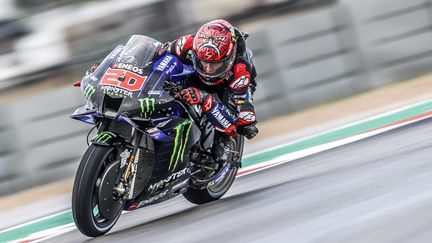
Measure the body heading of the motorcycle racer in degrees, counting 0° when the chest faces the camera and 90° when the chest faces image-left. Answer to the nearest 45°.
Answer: approximately 45°

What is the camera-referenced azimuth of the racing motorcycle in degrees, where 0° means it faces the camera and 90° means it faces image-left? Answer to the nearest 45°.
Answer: approximately 45°
